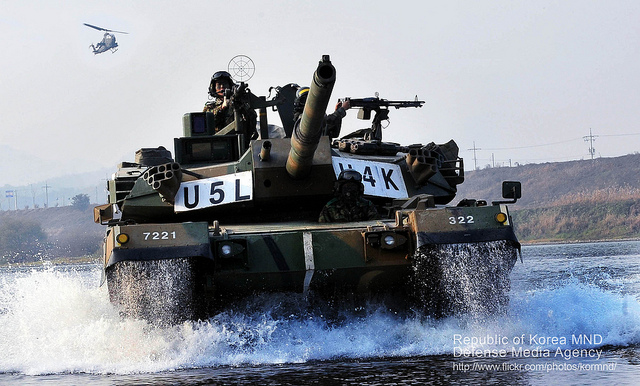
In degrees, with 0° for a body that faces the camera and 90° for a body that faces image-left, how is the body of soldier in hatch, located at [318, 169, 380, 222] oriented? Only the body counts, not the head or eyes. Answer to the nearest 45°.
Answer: approximately 0°

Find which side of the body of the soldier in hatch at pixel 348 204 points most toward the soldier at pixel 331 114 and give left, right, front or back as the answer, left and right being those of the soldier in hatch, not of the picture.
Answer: back
